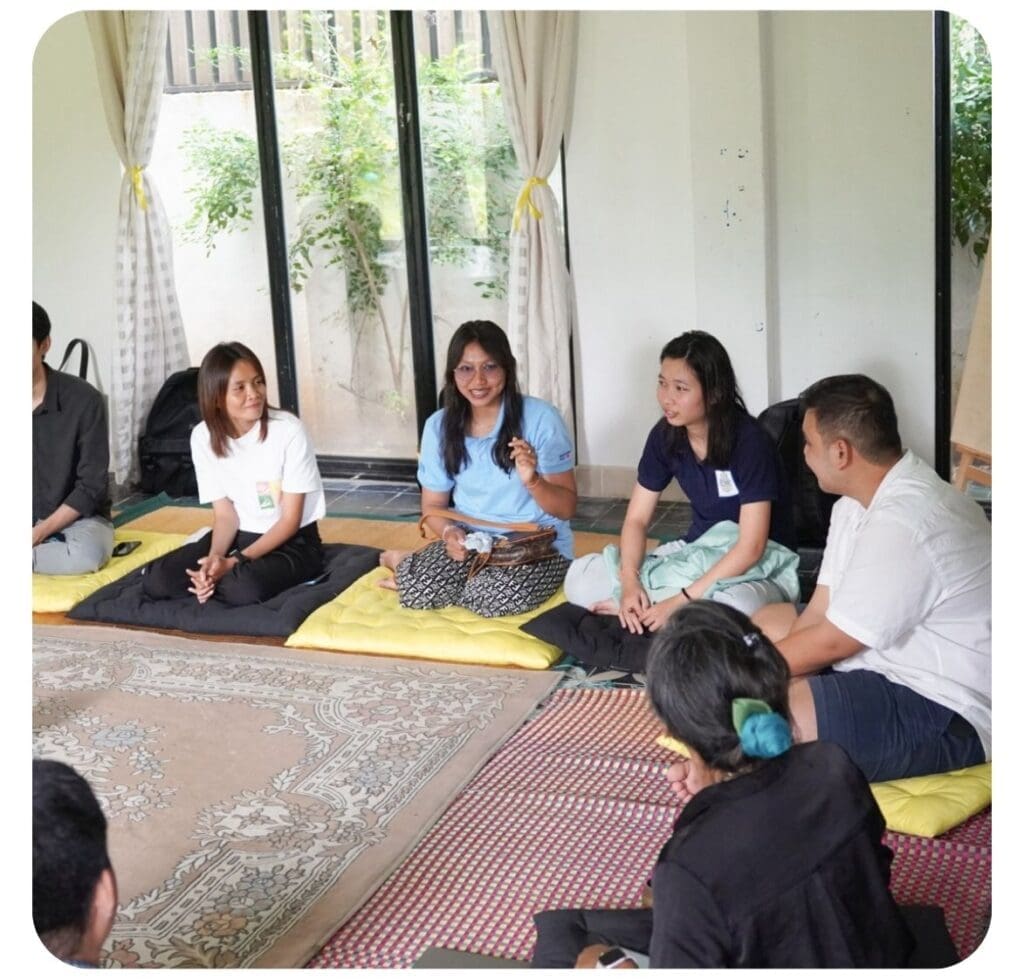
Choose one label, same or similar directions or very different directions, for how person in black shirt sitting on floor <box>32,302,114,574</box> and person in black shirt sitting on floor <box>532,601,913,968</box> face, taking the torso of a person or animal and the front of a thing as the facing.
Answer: very different directions

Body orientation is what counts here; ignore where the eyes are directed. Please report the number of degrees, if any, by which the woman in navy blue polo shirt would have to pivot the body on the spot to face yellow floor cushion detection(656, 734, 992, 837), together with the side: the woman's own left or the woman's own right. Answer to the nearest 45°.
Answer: approximately 45° to the woman's own left

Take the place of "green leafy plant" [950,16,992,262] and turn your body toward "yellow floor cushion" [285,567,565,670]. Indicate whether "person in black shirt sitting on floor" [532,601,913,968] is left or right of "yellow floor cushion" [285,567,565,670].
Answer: left

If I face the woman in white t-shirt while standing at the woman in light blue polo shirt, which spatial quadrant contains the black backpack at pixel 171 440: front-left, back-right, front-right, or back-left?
front-right

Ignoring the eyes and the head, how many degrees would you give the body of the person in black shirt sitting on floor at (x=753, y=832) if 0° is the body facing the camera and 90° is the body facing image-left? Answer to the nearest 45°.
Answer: approximately 135°

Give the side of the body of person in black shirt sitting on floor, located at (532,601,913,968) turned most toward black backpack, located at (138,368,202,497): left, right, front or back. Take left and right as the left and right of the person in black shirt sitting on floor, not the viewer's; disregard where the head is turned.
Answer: front

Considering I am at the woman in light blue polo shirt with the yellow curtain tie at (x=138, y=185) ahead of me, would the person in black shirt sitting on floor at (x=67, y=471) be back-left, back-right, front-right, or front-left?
front-left

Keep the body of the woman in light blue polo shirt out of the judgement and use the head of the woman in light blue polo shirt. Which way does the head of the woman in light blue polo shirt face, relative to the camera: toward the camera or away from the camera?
toward the camera

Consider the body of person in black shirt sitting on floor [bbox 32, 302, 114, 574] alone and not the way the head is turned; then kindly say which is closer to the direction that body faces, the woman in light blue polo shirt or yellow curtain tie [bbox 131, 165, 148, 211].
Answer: the woman in light blue polo shirt

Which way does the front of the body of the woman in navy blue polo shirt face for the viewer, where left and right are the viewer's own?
facing the viewer and to the left of the viewer

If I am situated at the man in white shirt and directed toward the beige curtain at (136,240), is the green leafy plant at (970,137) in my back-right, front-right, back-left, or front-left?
front-right
